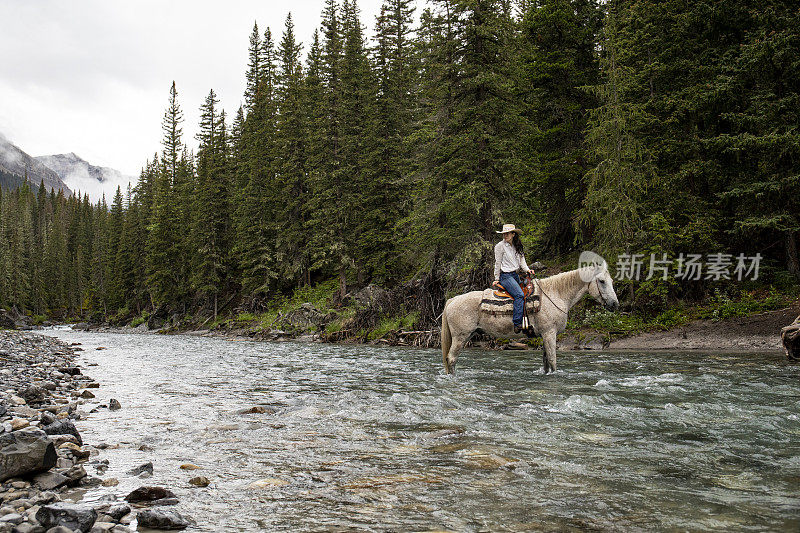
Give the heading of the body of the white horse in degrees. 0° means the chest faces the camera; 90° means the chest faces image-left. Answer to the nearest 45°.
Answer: approximately 270°

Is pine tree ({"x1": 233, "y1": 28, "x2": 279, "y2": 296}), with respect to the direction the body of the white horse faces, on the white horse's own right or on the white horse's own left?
on the white horse's own left

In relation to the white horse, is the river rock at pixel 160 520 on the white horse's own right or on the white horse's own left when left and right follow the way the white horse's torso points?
on the white horse's own right

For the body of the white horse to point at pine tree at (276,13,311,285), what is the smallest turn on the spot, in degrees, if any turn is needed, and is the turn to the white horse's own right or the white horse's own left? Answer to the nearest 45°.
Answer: approximately 135° to the white horse's own left

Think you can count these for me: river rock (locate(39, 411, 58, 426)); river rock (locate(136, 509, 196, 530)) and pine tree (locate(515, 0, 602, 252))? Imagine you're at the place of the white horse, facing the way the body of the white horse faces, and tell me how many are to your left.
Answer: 1

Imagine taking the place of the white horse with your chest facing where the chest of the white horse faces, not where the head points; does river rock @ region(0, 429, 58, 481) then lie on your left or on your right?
on your right

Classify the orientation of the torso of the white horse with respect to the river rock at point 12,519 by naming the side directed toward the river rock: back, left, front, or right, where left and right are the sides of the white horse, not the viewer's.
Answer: right

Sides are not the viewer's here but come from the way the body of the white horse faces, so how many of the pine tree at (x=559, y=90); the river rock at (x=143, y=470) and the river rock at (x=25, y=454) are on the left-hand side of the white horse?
1

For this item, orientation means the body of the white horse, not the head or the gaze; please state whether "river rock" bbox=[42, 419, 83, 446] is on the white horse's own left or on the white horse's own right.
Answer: on the white horse's own right
